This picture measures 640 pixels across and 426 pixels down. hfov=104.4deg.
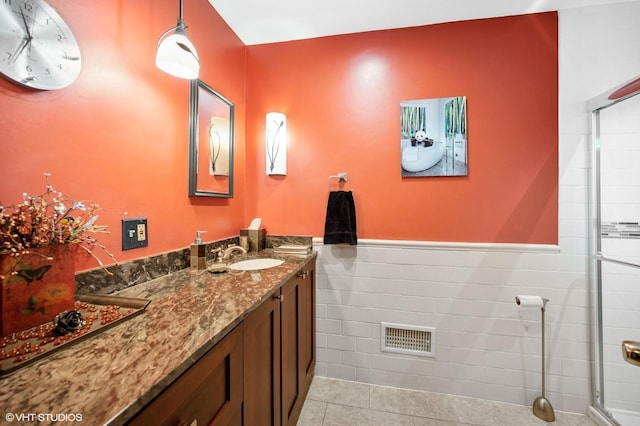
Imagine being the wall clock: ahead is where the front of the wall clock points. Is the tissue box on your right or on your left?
on your left

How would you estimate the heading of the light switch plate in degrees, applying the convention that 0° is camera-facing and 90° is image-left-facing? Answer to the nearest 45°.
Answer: approximately 315°

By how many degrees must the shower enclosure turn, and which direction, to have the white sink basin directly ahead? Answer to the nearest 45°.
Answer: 0° — it already faces it

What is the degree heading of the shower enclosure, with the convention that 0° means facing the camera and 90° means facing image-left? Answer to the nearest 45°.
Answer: approximately 45°

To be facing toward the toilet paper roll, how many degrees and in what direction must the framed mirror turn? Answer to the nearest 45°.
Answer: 0° — it already faces it

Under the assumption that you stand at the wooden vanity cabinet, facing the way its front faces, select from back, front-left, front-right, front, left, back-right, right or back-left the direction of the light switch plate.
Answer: back-right

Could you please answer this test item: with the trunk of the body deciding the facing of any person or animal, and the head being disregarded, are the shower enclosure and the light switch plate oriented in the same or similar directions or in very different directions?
very different directions
